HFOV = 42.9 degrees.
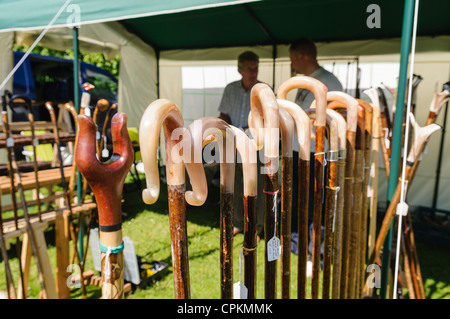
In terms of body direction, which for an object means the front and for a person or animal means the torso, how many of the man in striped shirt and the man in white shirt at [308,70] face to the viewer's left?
1

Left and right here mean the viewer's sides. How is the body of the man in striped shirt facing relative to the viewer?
facing the viewer and to the right of the viewer

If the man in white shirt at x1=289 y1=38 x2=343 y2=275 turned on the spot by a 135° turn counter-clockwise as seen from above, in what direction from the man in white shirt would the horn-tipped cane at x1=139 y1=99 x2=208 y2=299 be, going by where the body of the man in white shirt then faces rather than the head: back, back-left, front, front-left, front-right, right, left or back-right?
front-right

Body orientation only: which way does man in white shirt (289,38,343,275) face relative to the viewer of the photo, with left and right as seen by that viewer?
facing to the left of the viewer

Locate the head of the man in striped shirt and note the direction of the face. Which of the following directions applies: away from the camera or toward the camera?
toward the camera

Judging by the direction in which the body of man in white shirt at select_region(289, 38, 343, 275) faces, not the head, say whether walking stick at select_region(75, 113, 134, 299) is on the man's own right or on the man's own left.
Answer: on the man's own left

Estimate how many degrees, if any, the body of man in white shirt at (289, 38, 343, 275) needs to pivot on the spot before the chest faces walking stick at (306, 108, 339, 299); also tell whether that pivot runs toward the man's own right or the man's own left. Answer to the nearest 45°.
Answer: approximately 90° to the man's own left

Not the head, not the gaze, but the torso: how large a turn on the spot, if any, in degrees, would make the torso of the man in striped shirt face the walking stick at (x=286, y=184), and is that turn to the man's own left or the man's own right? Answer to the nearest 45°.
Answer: approximately 45° to the man's own right

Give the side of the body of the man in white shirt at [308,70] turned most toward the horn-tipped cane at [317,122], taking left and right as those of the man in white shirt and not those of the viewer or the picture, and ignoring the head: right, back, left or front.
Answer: left

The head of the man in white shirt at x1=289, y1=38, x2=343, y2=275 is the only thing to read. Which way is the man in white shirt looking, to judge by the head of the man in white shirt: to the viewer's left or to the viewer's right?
to the viewer's left

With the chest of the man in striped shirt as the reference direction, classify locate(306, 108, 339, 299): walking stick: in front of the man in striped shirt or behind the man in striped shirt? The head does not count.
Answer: in front

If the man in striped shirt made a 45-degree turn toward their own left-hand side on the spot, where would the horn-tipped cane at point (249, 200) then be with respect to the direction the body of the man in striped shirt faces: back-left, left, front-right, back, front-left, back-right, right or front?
right

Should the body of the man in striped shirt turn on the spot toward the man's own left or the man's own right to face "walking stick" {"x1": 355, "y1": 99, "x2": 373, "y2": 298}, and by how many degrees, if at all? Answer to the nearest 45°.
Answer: approximately 45° to the man's own right

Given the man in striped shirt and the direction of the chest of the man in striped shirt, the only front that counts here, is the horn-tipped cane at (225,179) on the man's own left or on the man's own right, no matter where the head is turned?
on the man's own right

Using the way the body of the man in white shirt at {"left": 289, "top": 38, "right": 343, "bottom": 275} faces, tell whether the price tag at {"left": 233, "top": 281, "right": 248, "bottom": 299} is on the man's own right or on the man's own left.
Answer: on the man's own left
